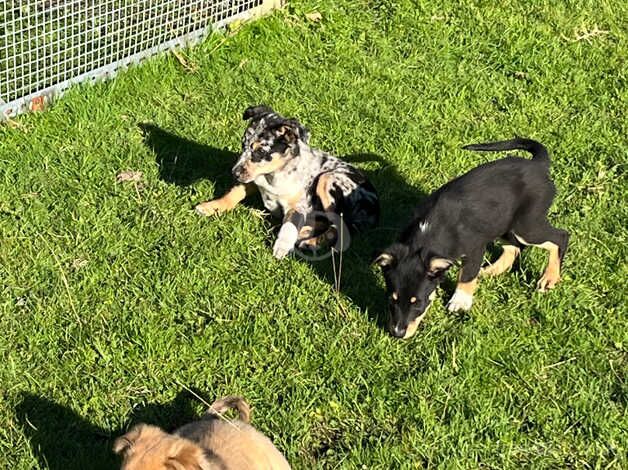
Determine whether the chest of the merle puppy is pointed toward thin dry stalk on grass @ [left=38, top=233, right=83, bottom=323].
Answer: yes

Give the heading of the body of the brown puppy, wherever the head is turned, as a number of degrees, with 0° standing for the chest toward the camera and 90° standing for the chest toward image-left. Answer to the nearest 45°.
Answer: approximately 45°

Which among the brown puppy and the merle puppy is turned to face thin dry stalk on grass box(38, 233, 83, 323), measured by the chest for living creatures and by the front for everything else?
the merle puppy

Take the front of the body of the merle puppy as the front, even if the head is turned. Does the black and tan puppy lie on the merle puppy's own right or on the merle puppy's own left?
on the merle puppy's own left

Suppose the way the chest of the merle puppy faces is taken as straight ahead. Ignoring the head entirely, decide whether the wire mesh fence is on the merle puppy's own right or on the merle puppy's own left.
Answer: on the merle puppy's own right

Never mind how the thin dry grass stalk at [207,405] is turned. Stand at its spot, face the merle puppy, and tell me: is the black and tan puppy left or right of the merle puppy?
right

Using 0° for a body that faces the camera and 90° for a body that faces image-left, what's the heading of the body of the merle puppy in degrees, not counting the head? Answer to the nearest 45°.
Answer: approximately 45°

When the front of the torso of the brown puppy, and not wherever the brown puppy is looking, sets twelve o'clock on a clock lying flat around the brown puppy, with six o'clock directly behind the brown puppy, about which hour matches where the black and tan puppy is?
The black and tan puppy is roughly at 6 o'clock from the brown puppy.

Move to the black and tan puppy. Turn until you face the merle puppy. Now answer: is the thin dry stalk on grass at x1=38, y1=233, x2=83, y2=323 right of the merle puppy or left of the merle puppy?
left
